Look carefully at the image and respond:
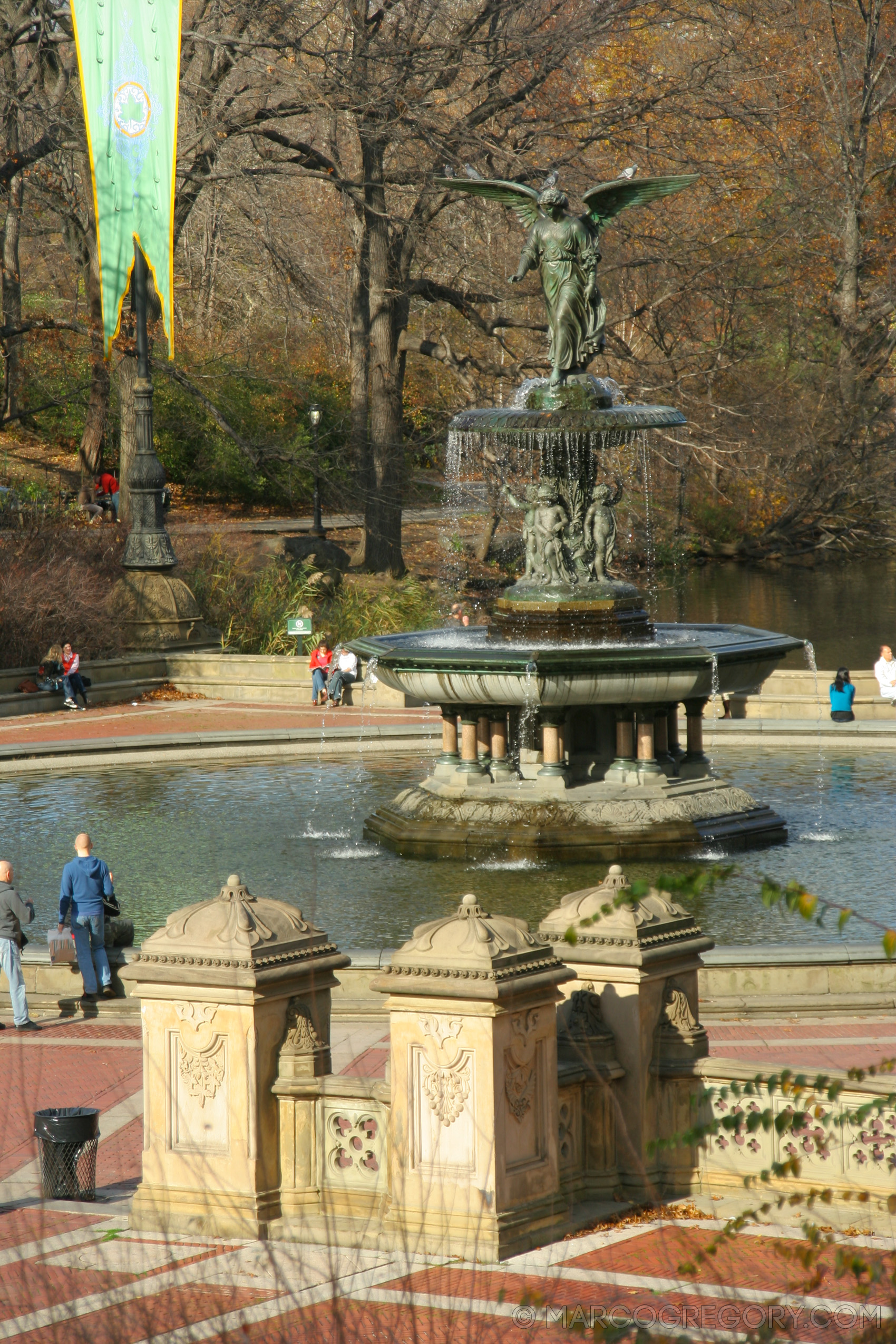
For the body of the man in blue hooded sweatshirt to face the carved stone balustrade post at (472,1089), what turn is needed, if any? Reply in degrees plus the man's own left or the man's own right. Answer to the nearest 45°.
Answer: approximately 180°

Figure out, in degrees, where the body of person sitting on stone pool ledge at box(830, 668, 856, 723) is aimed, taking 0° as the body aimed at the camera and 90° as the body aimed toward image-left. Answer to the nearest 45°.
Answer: approximately 180°

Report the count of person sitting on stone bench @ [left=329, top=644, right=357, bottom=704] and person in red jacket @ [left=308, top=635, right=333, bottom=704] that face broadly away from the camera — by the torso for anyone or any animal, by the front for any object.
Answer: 0

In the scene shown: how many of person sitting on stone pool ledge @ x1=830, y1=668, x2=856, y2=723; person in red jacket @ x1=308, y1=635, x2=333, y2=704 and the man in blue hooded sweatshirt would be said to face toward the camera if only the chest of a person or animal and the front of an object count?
1

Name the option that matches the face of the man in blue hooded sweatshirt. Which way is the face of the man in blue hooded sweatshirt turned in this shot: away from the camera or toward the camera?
away from the camera

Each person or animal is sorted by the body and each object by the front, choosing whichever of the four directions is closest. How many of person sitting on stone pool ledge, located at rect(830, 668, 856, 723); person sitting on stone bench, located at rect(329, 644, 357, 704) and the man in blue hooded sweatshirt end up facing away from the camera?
2

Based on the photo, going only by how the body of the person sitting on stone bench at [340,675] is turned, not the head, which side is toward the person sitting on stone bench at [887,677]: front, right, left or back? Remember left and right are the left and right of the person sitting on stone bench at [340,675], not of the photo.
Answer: left

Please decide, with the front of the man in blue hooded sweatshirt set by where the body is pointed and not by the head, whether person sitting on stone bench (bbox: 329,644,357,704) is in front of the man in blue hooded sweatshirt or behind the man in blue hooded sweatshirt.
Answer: in front

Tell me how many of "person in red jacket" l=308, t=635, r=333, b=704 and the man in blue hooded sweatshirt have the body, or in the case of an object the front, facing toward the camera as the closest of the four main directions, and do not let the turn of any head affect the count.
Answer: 1

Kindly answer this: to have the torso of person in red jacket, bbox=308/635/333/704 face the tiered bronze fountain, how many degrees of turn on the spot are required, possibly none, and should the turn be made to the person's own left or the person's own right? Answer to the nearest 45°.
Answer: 0° — they already face it

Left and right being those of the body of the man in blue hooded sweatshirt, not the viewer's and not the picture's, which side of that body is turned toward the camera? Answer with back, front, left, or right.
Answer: back

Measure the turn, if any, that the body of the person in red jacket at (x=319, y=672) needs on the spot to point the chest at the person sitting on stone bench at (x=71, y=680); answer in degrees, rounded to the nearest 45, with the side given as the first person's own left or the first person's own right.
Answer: approximately 90° to the first person's own right

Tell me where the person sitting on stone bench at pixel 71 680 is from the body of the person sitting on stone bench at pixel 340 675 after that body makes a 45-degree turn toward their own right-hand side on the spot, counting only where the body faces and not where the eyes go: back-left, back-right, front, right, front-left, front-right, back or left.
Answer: front

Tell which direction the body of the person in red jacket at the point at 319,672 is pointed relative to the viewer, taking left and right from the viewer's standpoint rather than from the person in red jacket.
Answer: facing the viewer

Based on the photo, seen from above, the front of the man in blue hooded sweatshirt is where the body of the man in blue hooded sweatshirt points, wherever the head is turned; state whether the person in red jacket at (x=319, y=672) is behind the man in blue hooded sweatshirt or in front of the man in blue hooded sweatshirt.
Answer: in front
